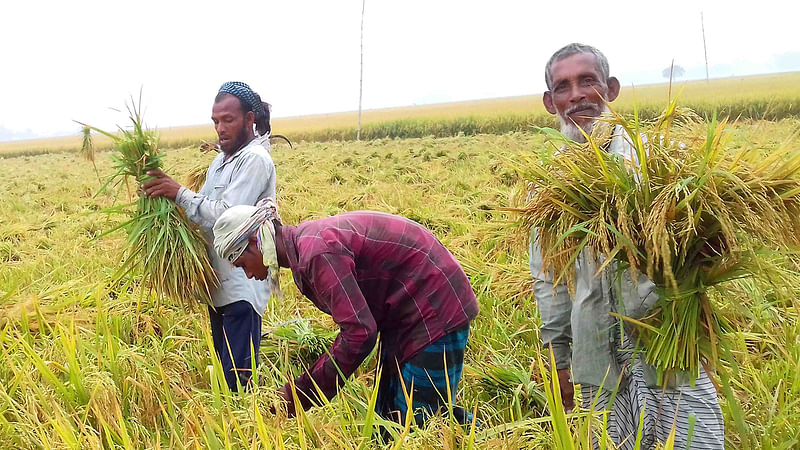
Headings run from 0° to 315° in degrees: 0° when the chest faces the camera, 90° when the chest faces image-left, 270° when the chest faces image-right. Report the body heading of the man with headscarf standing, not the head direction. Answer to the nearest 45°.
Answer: approximately 45°

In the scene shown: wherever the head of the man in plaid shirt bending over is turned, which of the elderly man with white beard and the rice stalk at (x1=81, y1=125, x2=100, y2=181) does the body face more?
the rice stalk

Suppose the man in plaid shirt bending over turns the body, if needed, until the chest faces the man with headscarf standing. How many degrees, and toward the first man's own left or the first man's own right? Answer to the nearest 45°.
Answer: approximately 45° to the first man's own right

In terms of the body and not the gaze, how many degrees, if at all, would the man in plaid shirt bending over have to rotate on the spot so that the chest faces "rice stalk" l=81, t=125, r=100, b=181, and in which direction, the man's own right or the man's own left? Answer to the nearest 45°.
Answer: approximately 45° to the man's own right

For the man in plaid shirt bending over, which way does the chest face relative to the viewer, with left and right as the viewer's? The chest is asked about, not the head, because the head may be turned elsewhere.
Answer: facing to the left of the viewer
